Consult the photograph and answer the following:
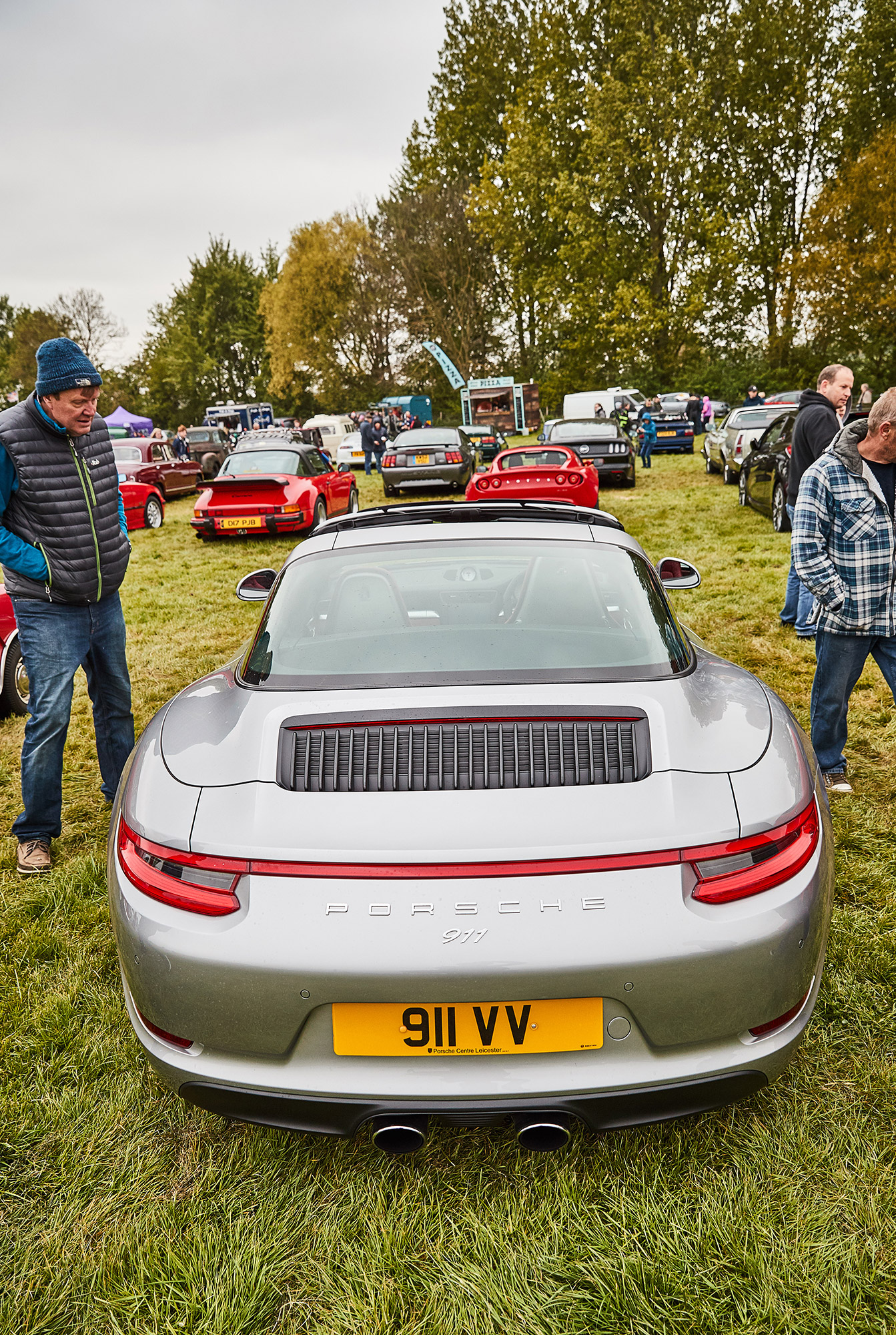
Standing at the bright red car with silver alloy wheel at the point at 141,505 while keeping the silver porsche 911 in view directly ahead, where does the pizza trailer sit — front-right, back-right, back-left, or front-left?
back-left

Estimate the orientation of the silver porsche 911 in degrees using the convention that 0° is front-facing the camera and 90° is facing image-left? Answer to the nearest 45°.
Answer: approximately 180°

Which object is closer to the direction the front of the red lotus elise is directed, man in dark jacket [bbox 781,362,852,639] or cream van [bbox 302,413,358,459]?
the cream van

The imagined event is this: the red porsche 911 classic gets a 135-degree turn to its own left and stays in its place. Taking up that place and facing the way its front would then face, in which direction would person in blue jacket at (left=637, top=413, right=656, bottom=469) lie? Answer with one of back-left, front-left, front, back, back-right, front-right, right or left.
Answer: back-right

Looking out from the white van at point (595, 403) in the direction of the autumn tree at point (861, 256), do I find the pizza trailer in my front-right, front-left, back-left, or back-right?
back-left

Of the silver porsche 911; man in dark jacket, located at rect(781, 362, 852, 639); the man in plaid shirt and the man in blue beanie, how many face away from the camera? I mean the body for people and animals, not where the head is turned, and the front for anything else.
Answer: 1

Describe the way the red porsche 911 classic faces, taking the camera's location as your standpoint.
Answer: facing away from the viewer and to the right of the viewer

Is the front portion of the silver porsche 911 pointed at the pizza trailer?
yes

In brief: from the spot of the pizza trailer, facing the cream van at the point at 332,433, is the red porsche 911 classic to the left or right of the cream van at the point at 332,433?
left

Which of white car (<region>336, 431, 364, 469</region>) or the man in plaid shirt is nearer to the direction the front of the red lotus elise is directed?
the white car

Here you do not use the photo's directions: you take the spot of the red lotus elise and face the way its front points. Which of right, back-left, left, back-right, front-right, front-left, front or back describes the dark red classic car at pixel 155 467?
front-left

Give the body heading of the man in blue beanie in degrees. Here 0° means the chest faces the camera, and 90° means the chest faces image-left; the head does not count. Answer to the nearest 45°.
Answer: approximately 315°
